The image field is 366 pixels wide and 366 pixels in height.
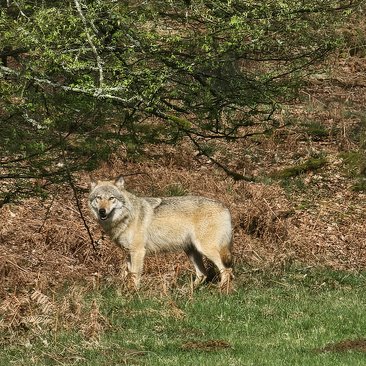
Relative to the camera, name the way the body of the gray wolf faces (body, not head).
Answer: to the viewer's left
